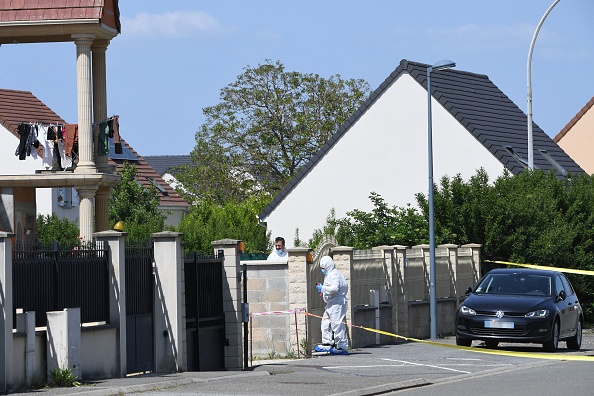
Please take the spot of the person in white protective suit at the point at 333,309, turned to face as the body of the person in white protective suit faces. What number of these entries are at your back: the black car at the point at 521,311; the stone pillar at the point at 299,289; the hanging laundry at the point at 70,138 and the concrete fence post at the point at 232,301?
1

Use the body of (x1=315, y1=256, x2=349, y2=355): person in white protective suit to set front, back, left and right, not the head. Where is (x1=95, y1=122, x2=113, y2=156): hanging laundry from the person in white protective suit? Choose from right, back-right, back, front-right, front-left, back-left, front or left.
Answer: front-right

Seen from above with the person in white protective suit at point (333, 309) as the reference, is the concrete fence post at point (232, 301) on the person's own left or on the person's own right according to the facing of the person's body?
on the person's own left

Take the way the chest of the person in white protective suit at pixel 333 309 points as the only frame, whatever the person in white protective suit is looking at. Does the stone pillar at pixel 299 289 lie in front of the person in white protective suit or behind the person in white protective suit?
in front

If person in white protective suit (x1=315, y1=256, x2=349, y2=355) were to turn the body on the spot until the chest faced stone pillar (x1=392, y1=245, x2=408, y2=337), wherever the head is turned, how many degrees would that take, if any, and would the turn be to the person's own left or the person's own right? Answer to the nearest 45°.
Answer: approximately 90° to the person's own right

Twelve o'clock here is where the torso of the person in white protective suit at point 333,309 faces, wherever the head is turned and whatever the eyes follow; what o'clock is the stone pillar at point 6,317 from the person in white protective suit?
The stone pillar is roughly at 10 o'clock from the person in white protective suit.

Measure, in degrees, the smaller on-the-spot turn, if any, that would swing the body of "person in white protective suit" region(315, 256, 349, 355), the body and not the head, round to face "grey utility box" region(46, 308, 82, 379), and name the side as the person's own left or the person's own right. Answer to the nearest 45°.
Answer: approximately 45° to the person's own left

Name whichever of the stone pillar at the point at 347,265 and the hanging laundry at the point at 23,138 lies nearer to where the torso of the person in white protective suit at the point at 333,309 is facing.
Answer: the hanging laundry

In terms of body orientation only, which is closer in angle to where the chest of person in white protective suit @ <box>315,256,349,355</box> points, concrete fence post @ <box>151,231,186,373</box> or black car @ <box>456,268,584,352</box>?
the concrete fence post

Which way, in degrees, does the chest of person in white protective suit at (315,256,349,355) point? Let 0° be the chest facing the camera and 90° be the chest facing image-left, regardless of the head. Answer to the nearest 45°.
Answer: approximately 90°

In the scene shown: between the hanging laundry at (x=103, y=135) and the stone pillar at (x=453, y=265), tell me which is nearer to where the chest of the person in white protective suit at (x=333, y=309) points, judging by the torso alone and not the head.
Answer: the hanging laundry

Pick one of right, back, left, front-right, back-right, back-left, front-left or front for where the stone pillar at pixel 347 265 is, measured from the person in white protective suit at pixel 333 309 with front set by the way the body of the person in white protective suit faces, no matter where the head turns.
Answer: right

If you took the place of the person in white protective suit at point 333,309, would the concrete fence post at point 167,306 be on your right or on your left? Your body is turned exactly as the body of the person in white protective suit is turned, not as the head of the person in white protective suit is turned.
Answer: on your left

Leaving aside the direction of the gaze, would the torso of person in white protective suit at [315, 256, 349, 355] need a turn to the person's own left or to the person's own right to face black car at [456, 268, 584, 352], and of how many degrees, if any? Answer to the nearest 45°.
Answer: approximately 180°

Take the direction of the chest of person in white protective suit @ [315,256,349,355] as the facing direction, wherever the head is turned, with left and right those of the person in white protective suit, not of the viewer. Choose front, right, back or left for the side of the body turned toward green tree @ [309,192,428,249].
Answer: right
